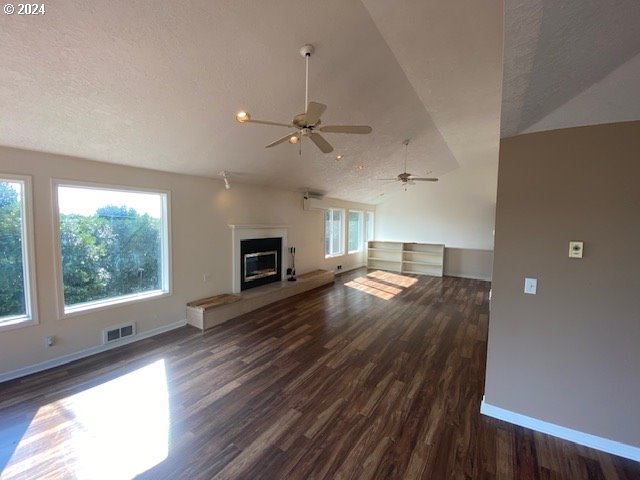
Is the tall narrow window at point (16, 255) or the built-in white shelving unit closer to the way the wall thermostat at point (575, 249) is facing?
the tall narrow window

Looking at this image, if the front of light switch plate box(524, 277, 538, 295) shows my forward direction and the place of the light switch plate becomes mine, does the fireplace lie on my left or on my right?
on my right

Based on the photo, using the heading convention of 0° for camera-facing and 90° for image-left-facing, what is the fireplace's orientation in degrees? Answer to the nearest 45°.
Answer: approximately 315°
